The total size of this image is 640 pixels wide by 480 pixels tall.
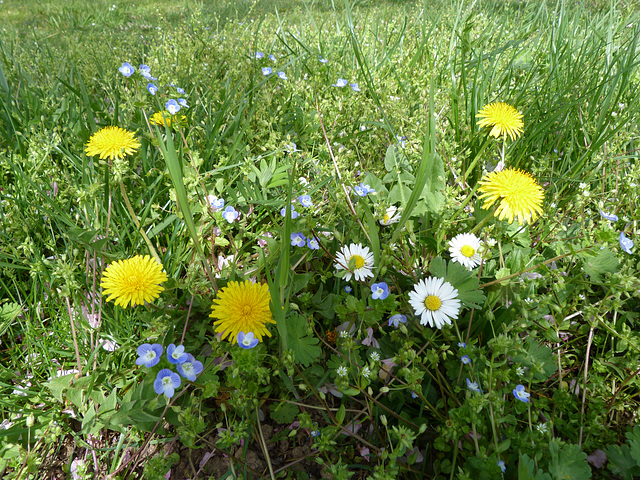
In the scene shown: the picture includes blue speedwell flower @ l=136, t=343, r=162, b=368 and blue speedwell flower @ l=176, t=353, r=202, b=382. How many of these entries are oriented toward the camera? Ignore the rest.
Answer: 2

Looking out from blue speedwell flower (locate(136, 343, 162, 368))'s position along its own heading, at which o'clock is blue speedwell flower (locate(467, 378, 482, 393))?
blue speedwell flower (locate(467, 378, 482, 393)) is roughly at 10 o'clock from blue speedwell flower (locate(136, 343, 162, 368)).

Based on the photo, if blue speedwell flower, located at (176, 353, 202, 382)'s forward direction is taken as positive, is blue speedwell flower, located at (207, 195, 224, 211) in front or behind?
behind

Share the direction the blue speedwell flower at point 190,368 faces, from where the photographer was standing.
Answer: facing the viewer

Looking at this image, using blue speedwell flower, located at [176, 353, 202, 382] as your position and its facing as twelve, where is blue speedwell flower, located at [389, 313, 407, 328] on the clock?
blue speedwell flower, located at [389, 313, 407, 328] is roughly at 9 o'clock from blue speedwell flower, located at [176, 353, 202, 382].

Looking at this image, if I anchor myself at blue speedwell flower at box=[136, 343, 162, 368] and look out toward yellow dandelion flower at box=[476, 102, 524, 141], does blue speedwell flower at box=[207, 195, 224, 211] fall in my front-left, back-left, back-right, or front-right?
front-left

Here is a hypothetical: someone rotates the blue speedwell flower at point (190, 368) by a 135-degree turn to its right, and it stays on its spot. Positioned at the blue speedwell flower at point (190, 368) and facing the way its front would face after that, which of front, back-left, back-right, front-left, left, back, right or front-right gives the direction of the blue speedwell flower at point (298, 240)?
right

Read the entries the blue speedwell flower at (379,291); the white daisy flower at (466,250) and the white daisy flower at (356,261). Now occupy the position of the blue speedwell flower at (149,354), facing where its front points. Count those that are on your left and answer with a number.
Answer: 3

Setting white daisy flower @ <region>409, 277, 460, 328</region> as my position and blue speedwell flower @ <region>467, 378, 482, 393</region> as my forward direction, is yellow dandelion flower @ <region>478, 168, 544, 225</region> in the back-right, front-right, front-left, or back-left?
back-left

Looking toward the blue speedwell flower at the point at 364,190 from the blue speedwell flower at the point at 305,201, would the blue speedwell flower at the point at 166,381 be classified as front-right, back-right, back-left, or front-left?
back-right
